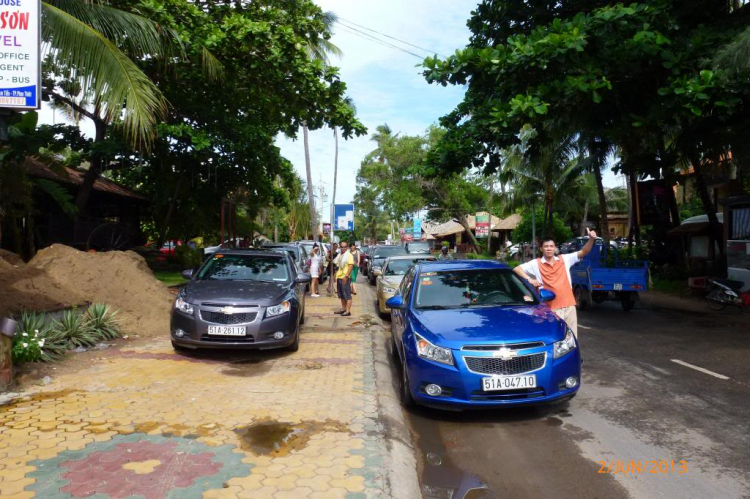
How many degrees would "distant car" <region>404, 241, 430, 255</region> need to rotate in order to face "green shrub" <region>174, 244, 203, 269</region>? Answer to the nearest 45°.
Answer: approximately 90° to its right

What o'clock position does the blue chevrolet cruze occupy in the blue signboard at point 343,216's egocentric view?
The blue chevrolet cruze is roughly at 12 o'clock from the blue signboard.

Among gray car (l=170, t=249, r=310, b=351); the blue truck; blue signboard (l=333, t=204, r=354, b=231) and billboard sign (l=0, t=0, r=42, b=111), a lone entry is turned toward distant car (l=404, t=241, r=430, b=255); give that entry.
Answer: the blue truck

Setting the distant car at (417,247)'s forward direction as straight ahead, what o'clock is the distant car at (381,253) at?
the distant car at (381,253) is roughly at 1 o'clock from the distant car at (417,247).

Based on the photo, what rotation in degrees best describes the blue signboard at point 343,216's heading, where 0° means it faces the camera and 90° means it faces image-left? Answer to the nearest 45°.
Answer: approximately 0°
